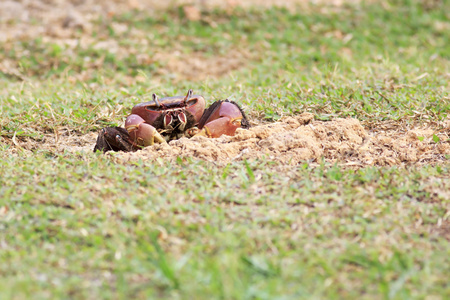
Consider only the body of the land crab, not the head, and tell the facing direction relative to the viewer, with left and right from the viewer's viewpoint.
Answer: facing the viewer
